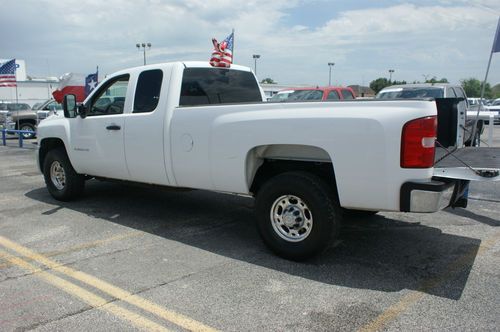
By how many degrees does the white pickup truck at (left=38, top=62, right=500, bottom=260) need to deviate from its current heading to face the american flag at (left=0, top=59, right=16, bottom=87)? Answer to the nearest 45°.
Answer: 0° — it already faces it

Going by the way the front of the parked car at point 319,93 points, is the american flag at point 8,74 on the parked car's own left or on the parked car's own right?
on the parked car's own right

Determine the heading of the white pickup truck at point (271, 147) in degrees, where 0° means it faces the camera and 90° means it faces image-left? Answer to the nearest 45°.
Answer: approximately 135°

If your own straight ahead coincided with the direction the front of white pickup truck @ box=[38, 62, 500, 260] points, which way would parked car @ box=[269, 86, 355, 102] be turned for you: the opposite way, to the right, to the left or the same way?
to the left

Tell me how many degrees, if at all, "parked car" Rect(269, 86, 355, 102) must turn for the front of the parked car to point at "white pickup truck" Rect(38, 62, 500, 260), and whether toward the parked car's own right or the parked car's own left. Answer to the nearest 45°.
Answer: approximately 45° to the parked car's own left

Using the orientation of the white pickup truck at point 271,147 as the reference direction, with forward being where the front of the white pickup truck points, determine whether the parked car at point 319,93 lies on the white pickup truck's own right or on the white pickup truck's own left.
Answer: on the white pickup truck's own right
